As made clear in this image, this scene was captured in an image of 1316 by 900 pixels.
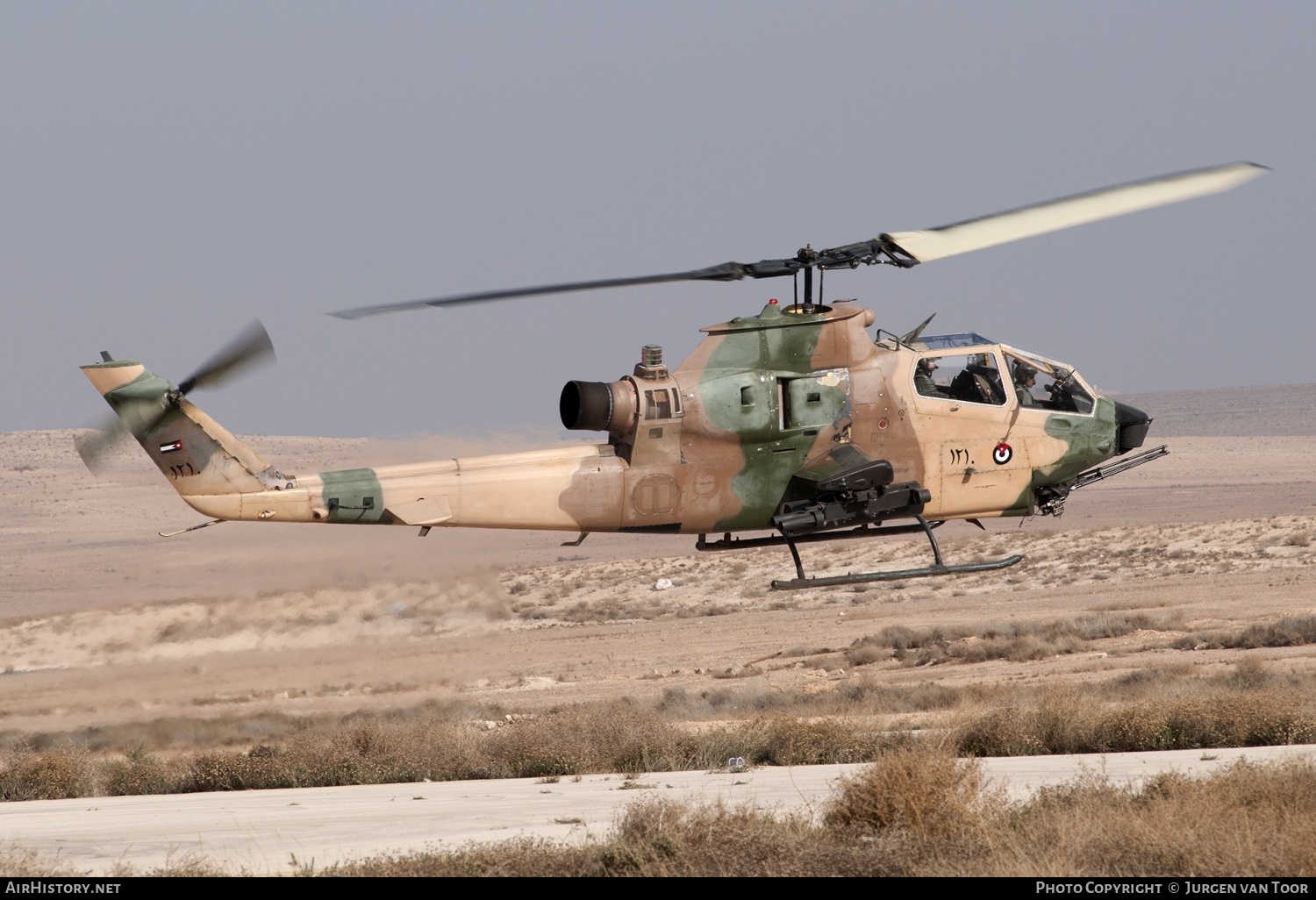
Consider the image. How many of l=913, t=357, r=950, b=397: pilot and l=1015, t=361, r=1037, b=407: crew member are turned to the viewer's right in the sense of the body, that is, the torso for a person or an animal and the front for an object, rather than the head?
2

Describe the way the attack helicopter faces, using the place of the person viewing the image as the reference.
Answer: facing to the right of the viewer

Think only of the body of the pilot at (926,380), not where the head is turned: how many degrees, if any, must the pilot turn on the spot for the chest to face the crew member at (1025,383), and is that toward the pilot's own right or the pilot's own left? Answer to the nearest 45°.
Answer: approximately 45° to the pilot's own left

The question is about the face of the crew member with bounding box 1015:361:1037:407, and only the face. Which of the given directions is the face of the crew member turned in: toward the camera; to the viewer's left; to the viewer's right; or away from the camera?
to the viewer's right

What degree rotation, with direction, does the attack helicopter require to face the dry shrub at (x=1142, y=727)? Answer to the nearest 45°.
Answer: approximately 90° to its right

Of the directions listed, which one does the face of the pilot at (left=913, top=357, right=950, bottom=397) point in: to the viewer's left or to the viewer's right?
to the viewer's right

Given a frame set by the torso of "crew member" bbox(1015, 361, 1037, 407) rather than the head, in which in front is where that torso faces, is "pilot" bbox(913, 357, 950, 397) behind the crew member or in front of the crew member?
behind

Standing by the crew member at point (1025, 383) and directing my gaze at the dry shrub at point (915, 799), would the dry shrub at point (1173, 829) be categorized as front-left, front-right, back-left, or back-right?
front-left

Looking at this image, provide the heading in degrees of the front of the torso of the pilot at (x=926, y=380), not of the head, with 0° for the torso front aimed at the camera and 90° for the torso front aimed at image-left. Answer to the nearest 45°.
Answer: approximately 270°

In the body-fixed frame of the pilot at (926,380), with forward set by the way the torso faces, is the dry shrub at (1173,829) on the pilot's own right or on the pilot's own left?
on the pilot's own right

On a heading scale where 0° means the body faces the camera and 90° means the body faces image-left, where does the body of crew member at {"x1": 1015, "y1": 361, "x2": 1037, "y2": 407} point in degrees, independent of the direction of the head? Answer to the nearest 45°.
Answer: approximately 270°
